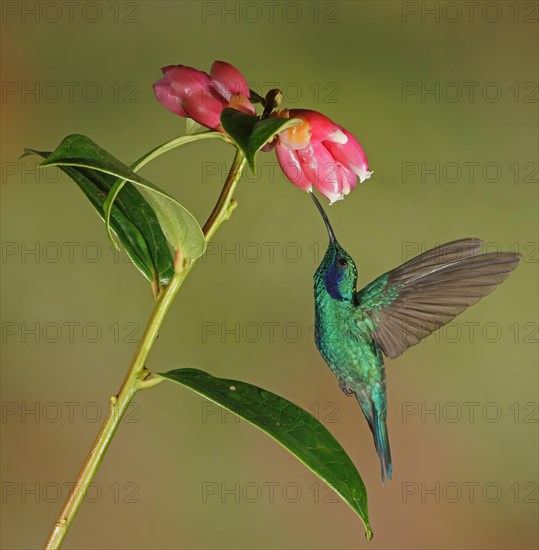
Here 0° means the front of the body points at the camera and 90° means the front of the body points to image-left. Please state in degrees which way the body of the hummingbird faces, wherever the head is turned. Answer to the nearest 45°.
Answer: approximately 90°
